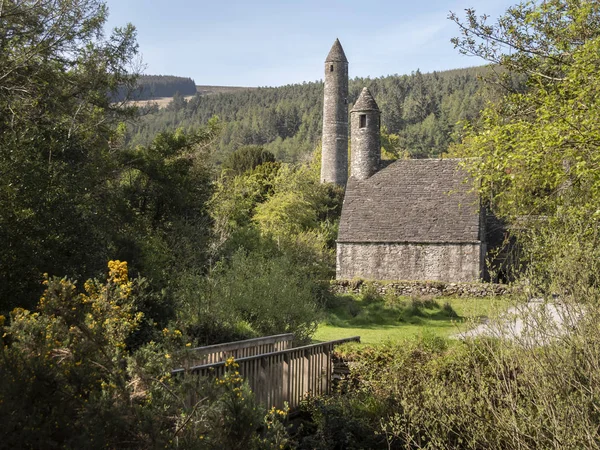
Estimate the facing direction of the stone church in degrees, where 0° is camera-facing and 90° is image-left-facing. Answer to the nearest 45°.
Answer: approximately 90°

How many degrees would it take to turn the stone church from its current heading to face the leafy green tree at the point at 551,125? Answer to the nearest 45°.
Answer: approximately 90° to its left

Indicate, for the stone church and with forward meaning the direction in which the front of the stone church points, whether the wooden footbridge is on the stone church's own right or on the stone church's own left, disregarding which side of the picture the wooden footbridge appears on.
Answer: on the stone church's own left
